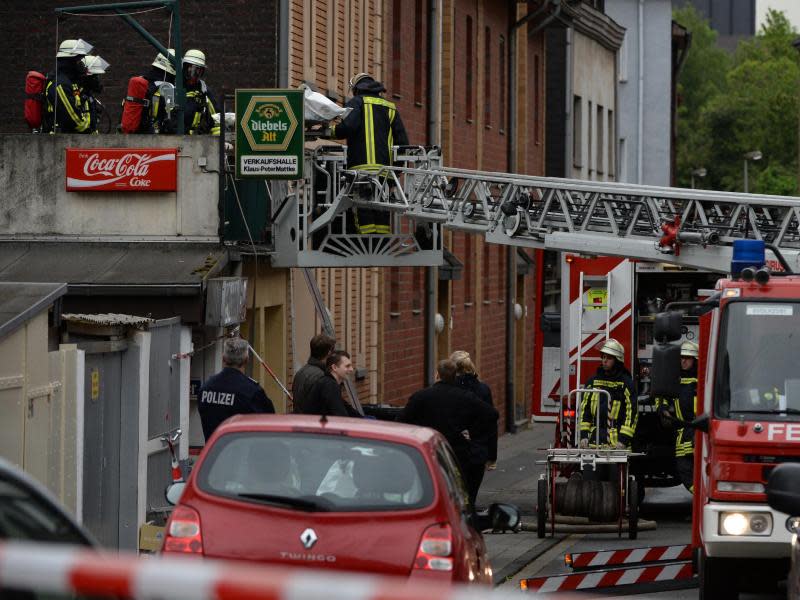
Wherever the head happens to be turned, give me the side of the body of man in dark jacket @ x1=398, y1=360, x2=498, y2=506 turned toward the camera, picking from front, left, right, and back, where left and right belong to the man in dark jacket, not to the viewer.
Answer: back

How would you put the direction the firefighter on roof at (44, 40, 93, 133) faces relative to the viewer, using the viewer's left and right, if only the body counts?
facing to the right of the viewer

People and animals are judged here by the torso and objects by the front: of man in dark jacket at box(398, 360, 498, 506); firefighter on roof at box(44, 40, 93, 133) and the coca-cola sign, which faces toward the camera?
the coca-cola sign

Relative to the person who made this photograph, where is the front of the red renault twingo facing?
facing away from the viewer

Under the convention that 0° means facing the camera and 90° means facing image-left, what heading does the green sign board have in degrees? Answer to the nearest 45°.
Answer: approximately 0°

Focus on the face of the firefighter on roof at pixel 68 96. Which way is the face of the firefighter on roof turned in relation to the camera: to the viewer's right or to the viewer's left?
to the viewer's right

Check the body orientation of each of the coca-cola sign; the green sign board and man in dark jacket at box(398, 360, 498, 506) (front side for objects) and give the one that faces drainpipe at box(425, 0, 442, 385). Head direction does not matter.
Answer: the man in dark jacket

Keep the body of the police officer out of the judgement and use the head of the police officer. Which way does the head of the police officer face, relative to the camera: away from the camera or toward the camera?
away from the camera
